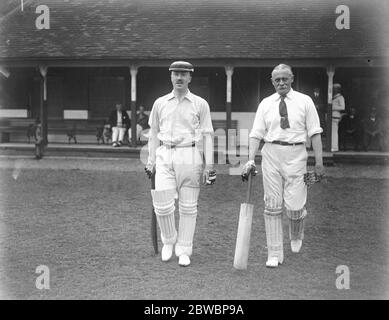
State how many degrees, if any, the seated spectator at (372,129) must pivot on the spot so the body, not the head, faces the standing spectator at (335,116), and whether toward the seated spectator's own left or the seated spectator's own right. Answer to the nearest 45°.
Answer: approximately 45° to the seated spectator's own right

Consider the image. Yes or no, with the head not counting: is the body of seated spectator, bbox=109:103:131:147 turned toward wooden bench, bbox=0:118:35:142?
no

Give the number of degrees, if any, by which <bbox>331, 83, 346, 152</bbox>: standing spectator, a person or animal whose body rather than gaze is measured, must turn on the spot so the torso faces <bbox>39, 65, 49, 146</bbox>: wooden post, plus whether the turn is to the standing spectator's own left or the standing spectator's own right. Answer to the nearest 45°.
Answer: approximately 45° to the standing spectator's own right

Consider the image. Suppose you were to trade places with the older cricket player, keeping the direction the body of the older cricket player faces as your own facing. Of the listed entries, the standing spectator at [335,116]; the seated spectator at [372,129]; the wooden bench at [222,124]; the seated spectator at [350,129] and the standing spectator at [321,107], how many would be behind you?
5

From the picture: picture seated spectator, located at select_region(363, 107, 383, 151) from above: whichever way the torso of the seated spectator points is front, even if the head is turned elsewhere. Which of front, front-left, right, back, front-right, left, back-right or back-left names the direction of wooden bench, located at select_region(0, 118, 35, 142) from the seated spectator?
right

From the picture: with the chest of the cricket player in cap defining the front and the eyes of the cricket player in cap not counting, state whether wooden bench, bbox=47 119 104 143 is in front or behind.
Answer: behind

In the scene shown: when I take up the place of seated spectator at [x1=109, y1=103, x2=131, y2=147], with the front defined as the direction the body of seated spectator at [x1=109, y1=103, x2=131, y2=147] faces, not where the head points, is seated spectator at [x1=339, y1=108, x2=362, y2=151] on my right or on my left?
on my left

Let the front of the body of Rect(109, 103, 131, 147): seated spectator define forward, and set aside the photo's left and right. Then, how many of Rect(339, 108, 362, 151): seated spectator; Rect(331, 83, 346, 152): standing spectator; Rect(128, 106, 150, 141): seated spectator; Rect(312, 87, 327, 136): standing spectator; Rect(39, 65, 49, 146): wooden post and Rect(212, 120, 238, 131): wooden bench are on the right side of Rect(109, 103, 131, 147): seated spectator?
1

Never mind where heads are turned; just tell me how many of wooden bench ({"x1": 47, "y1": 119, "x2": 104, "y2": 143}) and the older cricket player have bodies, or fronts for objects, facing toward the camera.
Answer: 2

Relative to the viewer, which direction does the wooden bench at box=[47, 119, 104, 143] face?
toward the camera

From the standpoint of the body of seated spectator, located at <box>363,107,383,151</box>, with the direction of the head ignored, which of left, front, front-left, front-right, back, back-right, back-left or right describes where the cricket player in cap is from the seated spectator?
front

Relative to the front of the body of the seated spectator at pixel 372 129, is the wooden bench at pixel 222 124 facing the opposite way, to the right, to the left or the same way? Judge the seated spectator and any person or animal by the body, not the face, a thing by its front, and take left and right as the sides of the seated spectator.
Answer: the same way

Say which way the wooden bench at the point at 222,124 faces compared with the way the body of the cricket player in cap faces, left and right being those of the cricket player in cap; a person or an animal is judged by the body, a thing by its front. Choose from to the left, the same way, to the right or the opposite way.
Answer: the same way

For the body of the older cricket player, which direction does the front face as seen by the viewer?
toward the camera

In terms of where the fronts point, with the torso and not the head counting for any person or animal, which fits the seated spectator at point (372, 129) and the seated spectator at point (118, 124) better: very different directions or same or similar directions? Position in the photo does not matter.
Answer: same or similar directions

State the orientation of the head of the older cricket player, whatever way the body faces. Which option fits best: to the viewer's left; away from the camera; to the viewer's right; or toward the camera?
toward the camera

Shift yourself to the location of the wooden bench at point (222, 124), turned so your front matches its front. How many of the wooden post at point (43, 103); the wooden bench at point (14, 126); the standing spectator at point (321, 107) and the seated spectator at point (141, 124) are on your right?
3
